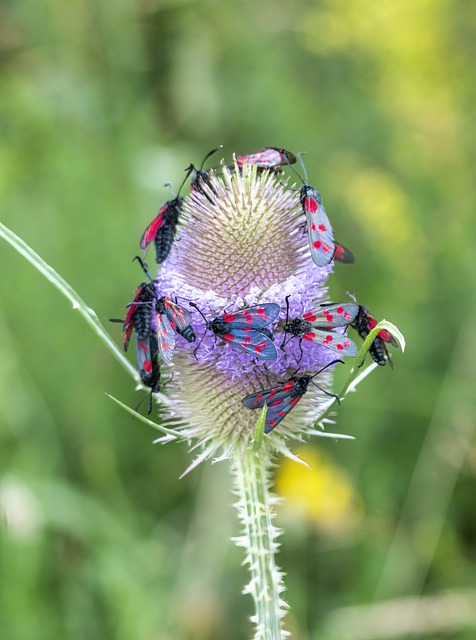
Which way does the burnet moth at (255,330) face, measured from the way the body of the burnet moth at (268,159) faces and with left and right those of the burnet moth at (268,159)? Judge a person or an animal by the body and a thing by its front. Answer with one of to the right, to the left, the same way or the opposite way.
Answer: the opposite way

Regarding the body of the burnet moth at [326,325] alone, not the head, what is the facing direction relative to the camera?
to the viewer's left

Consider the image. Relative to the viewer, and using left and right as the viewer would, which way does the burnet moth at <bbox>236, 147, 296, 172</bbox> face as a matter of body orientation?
facing to the right of the viewer

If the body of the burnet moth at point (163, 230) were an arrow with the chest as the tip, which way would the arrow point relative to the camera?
to the viewer's right

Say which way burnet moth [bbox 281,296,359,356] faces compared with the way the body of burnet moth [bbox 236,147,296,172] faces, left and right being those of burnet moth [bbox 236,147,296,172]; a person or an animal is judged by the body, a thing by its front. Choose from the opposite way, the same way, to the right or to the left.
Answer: the opposite way

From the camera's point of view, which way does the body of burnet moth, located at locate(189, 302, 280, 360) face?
to the viewer's left

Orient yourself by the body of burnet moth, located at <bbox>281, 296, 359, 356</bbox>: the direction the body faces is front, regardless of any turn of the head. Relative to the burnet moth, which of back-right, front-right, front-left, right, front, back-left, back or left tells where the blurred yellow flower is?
right

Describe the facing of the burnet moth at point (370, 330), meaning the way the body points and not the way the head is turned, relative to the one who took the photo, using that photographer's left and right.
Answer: facing to the left of the viewer
